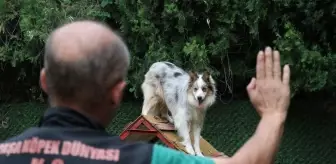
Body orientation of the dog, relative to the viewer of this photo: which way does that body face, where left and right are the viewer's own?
facing the viewer and to the right of the viewer
